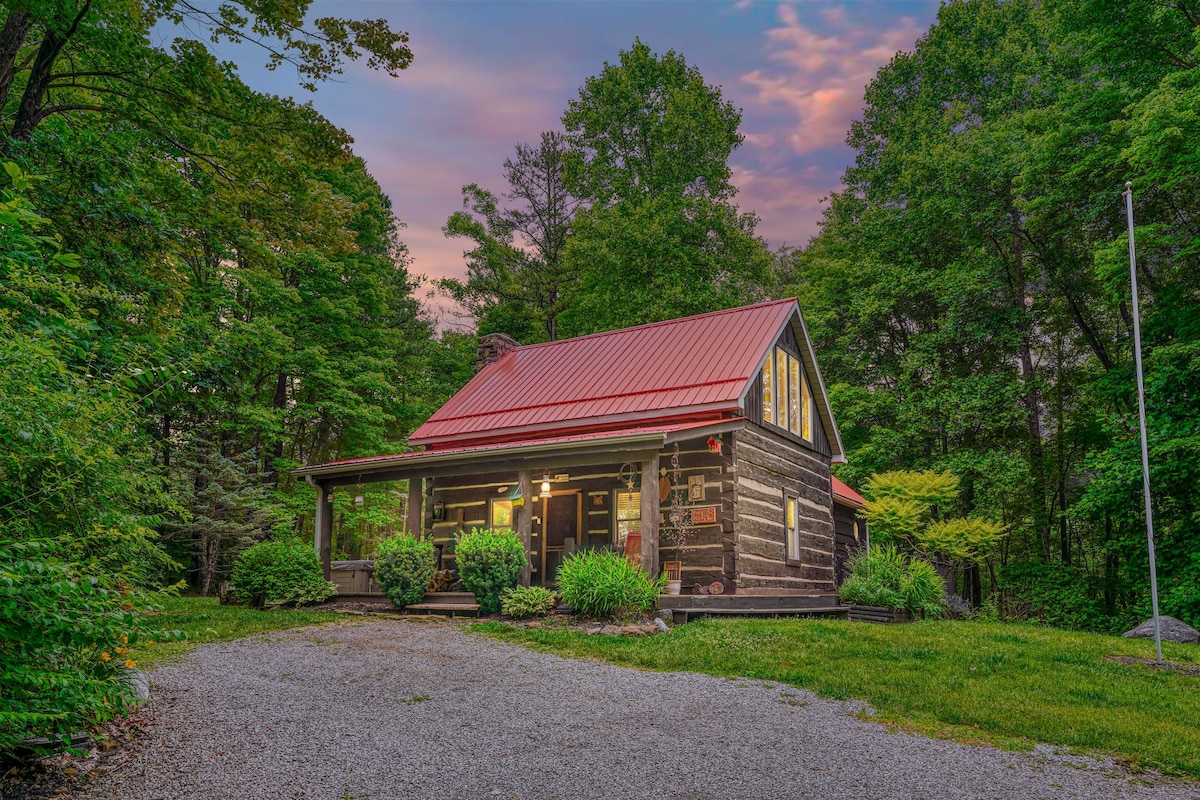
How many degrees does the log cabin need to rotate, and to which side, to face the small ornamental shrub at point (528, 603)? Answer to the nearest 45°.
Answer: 0° — it already faces it

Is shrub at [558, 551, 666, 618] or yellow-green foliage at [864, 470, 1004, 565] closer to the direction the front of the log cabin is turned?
the shrub

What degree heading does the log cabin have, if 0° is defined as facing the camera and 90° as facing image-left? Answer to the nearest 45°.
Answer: approximately 45°

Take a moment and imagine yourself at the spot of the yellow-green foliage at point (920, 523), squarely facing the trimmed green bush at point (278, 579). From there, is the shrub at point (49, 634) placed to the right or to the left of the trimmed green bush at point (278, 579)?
left

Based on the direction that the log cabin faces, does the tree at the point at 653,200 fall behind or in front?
behind

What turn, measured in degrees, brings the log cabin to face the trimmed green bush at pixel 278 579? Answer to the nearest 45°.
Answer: approximately 45° to its right

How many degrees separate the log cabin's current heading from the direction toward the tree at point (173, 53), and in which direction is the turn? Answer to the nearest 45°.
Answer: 0° — it already faces it

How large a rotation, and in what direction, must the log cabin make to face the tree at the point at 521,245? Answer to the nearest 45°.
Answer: approximately 135° to its right

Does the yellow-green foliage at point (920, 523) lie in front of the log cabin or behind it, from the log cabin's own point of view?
behind
